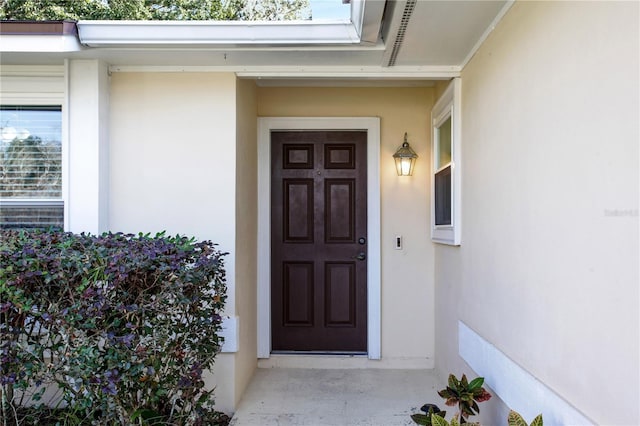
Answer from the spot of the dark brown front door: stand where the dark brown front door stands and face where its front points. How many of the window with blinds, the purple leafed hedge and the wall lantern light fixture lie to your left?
1

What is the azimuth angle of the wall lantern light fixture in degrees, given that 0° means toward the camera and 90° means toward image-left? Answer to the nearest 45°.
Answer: approximately 0°

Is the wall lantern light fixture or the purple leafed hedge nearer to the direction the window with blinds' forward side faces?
the purple leafed hedge

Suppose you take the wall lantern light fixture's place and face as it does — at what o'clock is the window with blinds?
The window with blinds is roughly at 2 o'clock from the wall lantern light fixture.

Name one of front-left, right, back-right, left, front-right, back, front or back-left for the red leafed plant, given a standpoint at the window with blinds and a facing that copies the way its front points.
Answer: front-left

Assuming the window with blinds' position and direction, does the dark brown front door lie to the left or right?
on its left

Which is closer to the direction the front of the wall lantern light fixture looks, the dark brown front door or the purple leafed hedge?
the purple leafed hedge

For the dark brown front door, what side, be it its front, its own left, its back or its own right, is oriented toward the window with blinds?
right

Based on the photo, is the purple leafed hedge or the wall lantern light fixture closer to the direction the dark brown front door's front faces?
the purple leafed hedge

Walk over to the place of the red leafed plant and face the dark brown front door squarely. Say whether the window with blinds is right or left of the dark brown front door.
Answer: left
